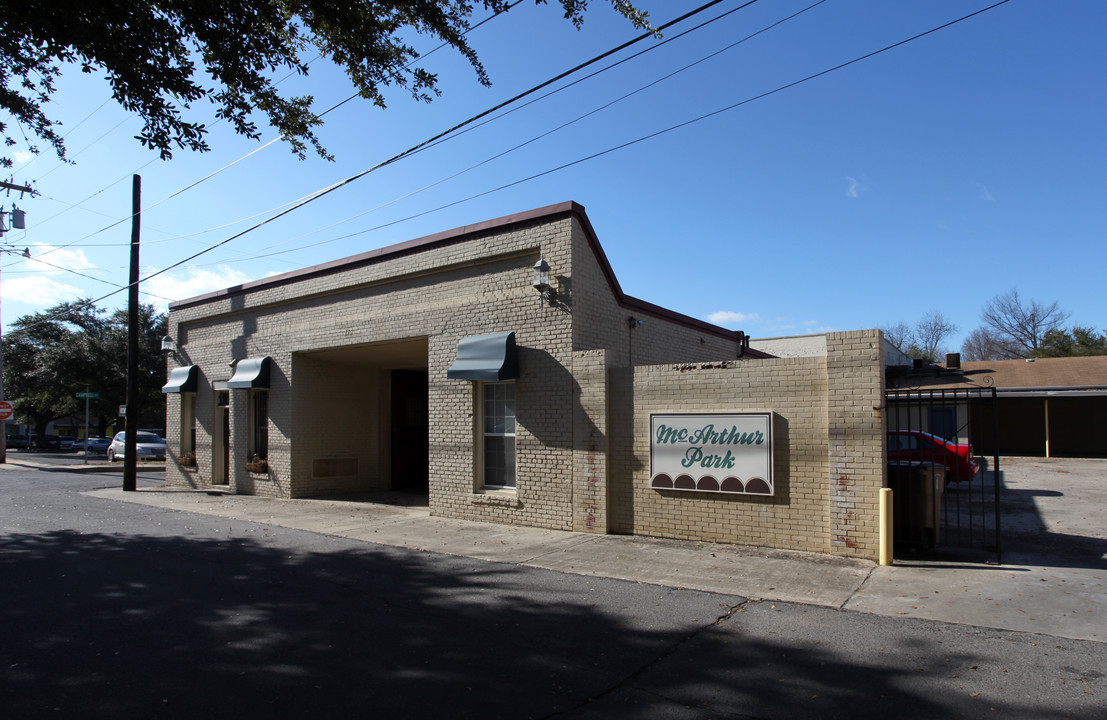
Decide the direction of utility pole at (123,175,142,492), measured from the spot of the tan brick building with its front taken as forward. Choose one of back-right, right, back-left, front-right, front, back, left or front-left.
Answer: right

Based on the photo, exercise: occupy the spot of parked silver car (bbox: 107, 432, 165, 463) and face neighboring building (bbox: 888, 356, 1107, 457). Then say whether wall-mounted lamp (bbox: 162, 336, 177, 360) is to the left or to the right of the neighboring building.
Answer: right

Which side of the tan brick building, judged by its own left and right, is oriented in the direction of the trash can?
left

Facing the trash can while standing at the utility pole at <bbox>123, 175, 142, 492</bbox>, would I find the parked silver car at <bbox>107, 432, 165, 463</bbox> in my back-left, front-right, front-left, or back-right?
back-left

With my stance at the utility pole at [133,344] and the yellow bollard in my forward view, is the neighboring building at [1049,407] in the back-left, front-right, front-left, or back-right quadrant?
front-left

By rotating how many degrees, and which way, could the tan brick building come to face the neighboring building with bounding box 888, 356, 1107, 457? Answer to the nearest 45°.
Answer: approximately 180°

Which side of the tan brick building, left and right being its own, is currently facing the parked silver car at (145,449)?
right

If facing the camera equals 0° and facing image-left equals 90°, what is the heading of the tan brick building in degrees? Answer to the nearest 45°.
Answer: approximately 45°
